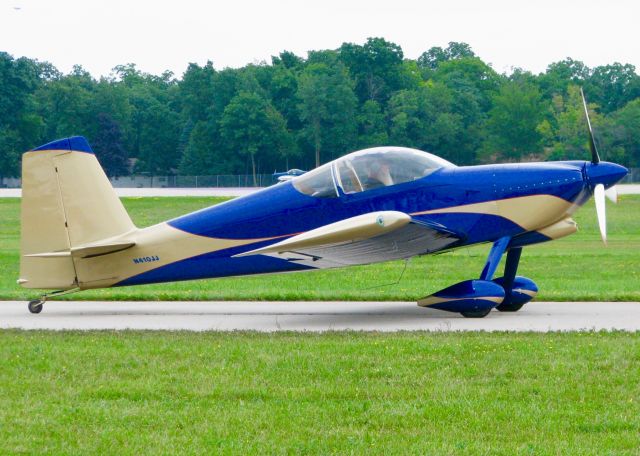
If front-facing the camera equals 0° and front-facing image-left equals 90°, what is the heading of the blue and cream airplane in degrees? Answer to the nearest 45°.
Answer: approximately 270°
